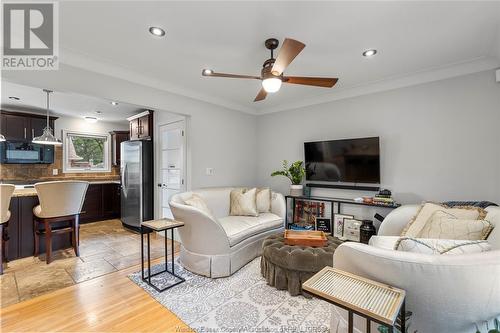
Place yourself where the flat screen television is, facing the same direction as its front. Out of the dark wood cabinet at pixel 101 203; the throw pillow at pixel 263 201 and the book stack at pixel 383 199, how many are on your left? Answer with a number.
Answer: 1

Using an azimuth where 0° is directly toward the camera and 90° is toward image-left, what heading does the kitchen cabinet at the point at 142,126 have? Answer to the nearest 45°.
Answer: approximately 45°

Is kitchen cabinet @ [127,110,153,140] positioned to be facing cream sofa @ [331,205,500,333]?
no

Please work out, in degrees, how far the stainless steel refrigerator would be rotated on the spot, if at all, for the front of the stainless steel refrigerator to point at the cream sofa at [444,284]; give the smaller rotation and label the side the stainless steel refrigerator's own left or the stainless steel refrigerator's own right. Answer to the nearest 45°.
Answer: approximately 45° to the stainless steel refrigerator's own left

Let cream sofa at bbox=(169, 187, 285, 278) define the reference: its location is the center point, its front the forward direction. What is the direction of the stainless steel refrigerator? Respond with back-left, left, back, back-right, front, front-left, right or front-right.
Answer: back

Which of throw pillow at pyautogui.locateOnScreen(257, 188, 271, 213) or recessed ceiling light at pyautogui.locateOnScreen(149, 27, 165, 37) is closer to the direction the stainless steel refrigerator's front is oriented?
the recessed ceiling light

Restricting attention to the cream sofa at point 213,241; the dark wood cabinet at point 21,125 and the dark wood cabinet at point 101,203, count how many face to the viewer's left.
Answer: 0

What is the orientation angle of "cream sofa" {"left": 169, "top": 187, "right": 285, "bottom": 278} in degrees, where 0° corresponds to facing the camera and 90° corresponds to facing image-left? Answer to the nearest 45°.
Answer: approximately 315°

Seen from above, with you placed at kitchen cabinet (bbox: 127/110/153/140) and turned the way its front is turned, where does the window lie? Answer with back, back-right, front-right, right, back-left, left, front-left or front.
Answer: right

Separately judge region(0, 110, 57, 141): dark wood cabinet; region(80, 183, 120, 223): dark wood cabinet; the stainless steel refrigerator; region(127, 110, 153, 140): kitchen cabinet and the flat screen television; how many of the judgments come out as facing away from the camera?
0

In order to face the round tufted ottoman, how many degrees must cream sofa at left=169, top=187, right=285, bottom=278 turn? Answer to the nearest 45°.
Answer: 0° — it already faces it

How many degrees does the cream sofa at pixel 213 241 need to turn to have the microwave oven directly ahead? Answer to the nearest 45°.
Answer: approximately 180°

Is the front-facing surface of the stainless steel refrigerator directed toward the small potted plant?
no

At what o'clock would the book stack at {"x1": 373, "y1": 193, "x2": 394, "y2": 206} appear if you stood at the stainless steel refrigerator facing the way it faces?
The book stack is roughly at 9 o'clock from the stainless steel refrigerator.

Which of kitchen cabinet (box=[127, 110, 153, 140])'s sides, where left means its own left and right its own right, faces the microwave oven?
right

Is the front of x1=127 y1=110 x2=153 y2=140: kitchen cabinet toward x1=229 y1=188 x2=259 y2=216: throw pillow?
no

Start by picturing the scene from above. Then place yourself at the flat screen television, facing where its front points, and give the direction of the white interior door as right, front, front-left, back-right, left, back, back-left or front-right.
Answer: front-right
